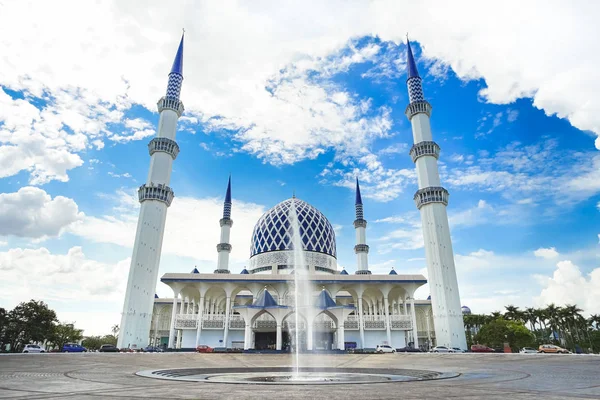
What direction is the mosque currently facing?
toward the camera

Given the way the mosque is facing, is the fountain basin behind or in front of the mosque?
in front

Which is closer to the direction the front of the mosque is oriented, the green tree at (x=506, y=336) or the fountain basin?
the fountain basin

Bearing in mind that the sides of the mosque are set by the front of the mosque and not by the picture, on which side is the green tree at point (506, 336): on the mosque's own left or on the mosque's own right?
on the mosque's own left

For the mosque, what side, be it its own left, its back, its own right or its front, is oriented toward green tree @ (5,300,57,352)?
right

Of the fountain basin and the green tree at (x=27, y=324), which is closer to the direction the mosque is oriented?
the fountain basin
